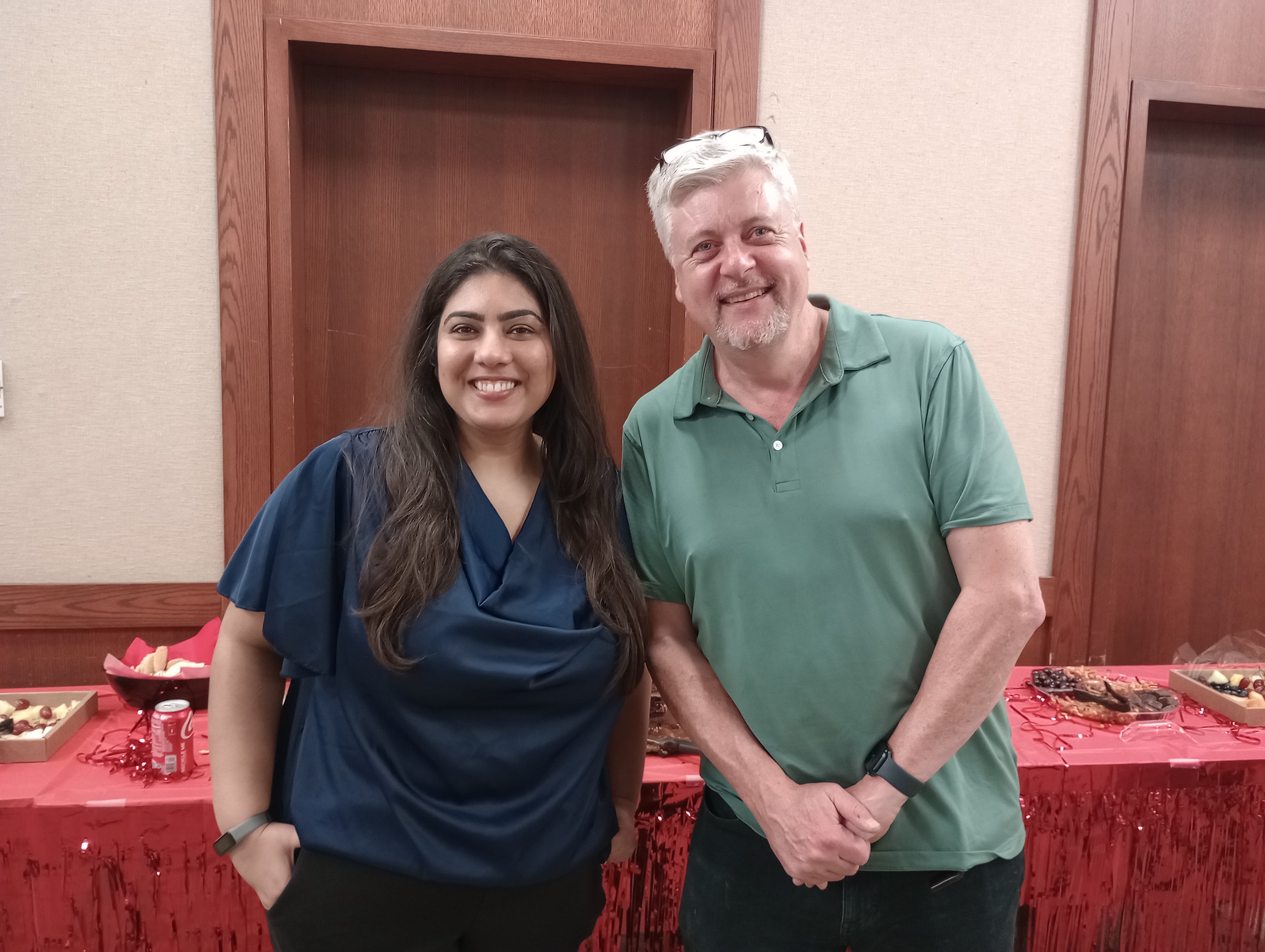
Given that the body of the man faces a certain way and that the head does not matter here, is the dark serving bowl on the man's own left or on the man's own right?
on the man's own right

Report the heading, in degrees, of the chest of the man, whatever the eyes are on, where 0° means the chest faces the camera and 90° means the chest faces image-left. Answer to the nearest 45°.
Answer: approximately 0°

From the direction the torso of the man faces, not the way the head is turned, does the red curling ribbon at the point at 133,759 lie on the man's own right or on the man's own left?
on the man's own right

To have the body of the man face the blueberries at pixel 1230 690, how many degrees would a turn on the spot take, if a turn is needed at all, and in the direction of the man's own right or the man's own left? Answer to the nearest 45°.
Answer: approximately 135° to the man's own left

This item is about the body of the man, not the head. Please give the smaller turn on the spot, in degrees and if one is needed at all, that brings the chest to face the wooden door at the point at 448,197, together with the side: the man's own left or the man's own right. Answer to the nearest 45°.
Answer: approximately 135° to the man's own right

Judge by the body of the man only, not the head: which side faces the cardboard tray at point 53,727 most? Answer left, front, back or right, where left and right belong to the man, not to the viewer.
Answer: right

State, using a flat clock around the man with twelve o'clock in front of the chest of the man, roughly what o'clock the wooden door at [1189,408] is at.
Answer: The wooden door is roughly at 7 o'clock from the man.

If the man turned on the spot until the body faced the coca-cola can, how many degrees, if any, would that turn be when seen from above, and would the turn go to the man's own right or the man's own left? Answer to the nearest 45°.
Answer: approximately 90° to the man's own right
